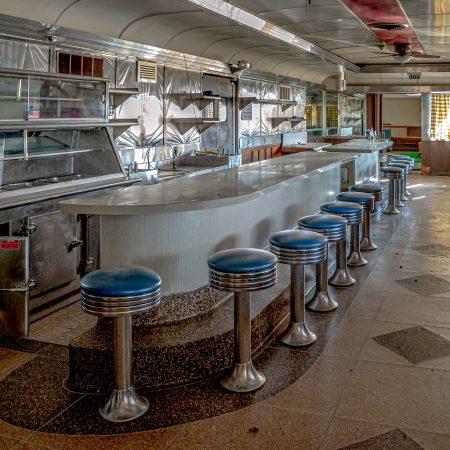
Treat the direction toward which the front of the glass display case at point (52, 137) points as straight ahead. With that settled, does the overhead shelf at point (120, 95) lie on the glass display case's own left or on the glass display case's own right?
on the glass display case's own left

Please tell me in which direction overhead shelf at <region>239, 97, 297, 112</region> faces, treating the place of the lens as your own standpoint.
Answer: facing the viewer and to the right of the viewer

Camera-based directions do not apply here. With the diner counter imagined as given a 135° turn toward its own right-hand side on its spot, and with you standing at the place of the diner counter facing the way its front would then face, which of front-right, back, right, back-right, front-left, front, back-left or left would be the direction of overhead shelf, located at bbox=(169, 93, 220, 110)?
right

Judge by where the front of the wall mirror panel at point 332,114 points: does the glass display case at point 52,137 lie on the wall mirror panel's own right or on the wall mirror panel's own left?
on the wall mirror panel's own right

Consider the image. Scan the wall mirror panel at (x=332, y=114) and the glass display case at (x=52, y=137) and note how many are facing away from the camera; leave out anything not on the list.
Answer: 0

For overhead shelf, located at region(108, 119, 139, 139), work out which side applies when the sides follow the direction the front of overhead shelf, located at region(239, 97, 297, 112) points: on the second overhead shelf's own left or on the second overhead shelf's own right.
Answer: on the second overhead shelf's own right
